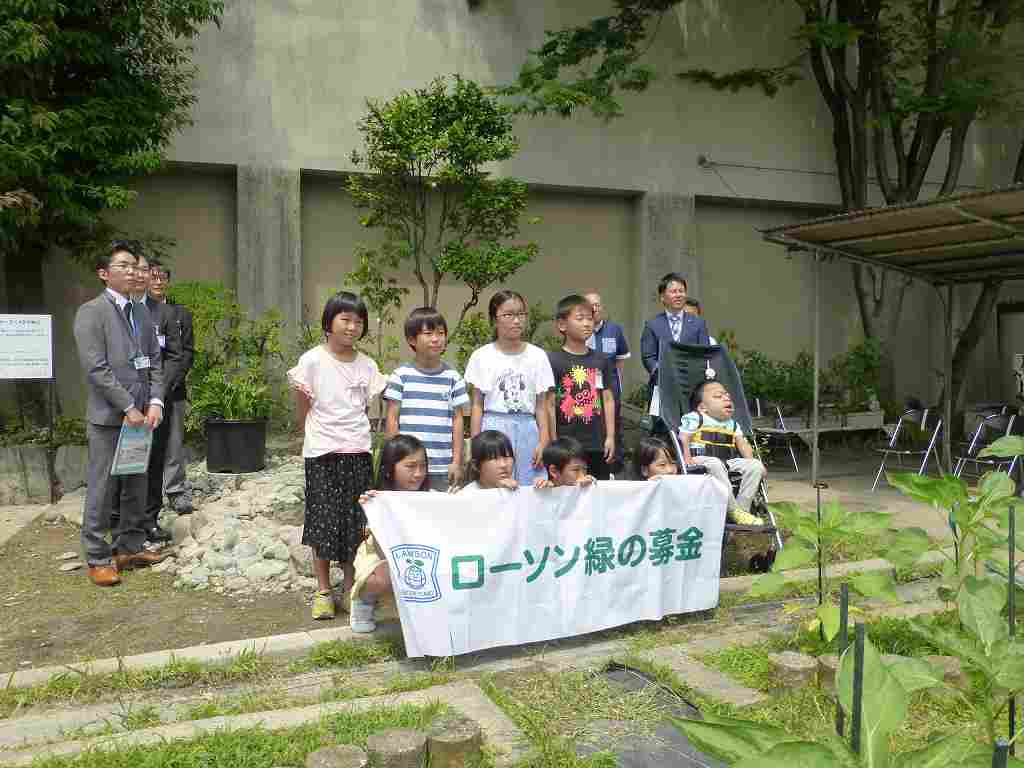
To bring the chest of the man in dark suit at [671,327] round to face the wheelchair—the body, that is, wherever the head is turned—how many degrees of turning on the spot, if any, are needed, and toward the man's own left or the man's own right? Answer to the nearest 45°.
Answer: approximately 45° to the man's own left

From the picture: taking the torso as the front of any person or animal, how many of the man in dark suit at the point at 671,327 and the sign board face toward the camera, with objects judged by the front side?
2

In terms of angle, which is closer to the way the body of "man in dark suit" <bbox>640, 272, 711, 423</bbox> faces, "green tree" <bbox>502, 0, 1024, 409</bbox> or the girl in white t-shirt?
the girl in white t-shirt

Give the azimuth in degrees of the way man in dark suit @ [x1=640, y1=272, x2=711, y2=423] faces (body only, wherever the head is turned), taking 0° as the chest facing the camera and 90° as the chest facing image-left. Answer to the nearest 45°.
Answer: approximately 0°

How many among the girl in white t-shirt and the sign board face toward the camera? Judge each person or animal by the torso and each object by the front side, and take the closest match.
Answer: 2

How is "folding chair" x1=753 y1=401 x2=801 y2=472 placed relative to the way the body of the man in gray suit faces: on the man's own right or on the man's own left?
on the man's own left

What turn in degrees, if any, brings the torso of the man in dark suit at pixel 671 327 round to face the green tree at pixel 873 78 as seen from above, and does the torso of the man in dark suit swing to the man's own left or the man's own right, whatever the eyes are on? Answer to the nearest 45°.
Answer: approximately 135° to the man's own left
